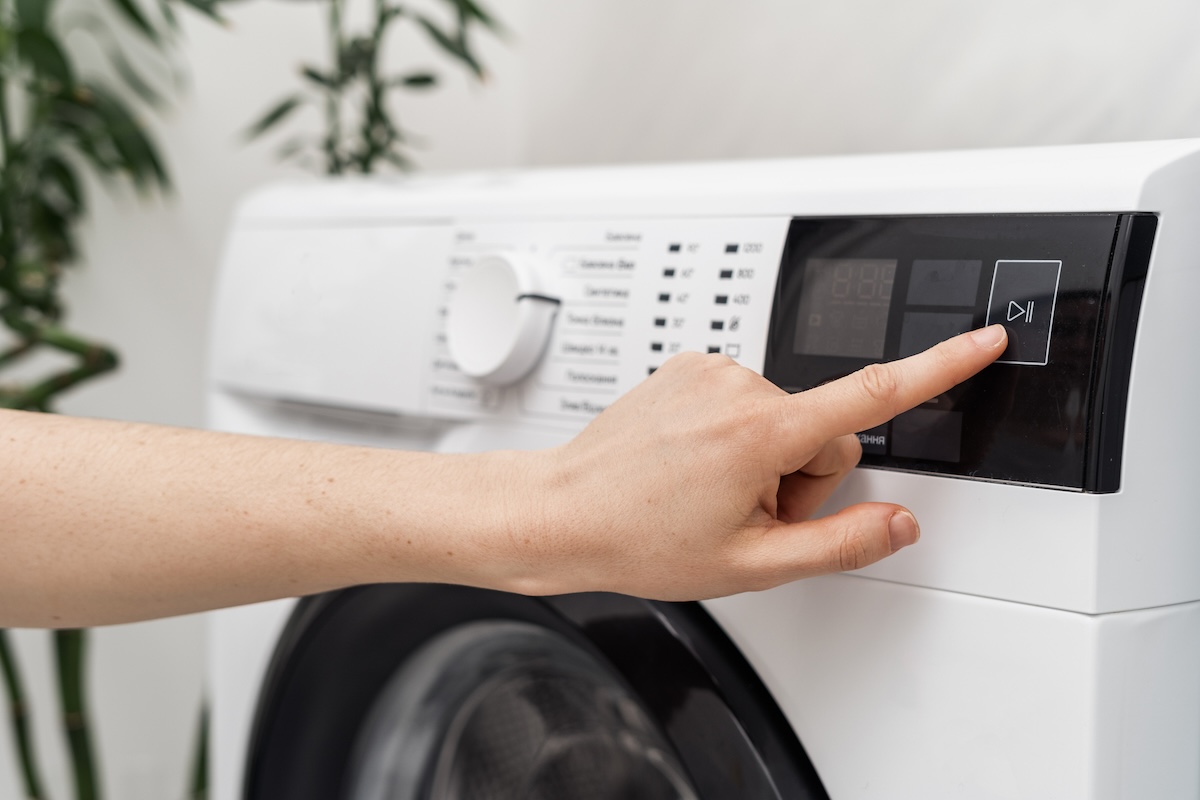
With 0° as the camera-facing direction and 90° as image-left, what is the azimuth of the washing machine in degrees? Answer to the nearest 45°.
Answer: approximately 45°

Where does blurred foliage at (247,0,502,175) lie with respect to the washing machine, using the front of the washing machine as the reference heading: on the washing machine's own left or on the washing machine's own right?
on the washing machine's own right

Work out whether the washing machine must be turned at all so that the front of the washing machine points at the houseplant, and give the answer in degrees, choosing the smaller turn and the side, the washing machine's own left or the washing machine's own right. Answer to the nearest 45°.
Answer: approximately 90° to the washing machine's own right
